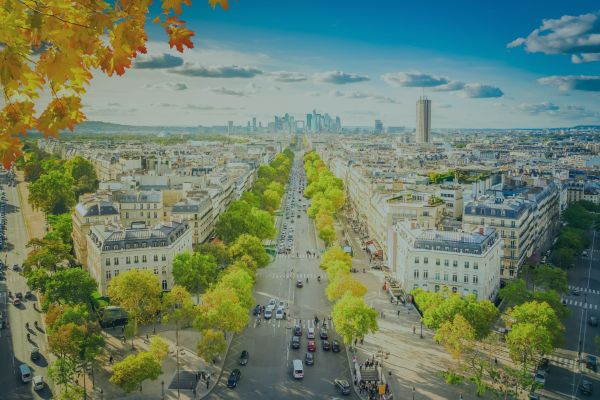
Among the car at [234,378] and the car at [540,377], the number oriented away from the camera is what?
0

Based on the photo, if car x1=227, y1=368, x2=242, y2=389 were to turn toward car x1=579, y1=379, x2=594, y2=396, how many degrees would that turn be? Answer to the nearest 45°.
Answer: approximately 135° to its left

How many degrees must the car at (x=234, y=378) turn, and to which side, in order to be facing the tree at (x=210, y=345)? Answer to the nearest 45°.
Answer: approximately 90° to its right

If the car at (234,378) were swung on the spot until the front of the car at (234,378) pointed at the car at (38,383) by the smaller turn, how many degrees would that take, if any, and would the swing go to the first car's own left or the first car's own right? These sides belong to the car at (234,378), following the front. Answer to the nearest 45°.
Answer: approximately 45° to the first car's own right

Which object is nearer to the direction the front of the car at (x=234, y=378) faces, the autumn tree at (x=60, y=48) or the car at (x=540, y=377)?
the autumn tree

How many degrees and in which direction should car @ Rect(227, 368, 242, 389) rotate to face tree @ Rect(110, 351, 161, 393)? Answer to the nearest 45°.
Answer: approximately 45° to its right

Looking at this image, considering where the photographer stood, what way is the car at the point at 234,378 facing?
facing the viewer and to the left of the viewer

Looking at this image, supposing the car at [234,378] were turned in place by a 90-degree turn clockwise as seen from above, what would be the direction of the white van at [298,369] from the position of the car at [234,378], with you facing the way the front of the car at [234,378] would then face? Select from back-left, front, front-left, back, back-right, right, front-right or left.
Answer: back-right

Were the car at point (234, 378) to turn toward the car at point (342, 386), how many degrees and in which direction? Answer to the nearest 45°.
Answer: approximately 135° to its left

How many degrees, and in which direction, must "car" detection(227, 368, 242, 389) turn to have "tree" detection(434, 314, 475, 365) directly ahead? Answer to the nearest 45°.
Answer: approximately 135° to its left

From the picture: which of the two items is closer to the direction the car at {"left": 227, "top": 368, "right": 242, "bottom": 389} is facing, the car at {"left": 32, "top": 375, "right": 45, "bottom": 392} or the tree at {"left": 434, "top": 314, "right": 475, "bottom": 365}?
the car

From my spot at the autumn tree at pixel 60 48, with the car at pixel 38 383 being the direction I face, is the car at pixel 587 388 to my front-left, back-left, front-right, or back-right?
front-right
